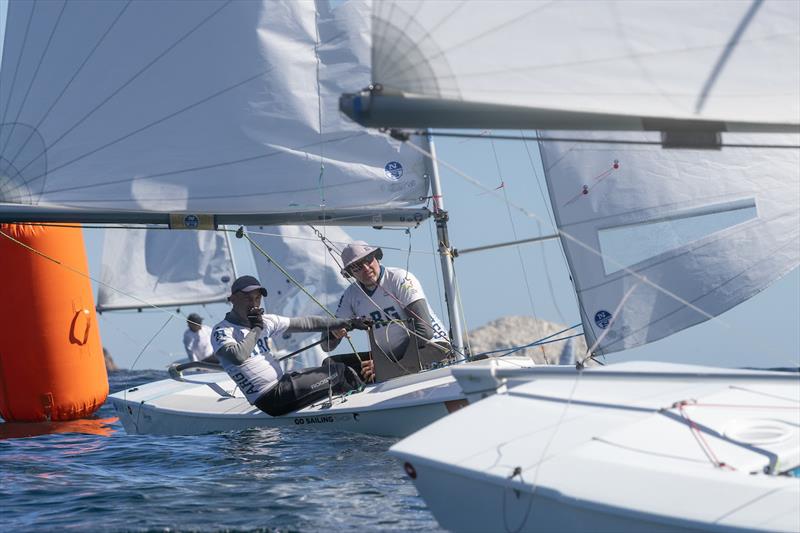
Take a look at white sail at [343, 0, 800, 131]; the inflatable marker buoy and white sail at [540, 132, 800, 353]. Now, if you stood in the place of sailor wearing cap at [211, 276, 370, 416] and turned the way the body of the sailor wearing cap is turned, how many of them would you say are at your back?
1

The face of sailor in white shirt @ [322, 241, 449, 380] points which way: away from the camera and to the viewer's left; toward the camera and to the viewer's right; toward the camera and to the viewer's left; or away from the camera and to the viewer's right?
toward the camera and to the viewer's left

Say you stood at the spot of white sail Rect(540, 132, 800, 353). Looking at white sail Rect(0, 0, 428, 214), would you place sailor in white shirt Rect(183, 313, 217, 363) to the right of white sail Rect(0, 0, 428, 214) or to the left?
right

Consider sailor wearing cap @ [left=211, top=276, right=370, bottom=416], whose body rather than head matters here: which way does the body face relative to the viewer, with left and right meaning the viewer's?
facing the viewer and to the right of the viewer

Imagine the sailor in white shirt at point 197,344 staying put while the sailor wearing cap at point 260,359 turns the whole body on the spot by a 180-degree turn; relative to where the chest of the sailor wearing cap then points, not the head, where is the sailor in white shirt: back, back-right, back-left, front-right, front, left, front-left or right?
front-right

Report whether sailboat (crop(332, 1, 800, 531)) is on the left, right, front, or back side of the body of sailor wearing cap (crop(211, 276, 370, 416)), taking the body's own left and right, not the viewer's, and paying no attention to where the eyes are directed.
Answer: front

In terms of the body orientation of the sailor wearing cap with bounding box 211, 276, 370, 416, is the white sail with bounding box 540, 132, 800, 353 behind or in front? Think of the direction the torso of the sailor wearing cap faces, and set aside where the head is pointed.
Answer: in front

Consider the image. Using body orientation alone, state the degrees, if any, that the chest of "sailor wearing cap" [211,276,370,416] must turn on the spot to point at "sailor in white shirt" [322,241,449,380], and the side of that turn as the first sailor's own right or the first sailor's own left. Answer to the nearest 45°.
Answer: approximately 45° to the first sailor's own left

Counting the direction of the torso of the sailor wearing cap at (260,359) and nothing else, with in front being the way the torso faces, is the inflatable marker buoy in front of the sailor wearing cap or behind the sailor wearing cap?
behind
